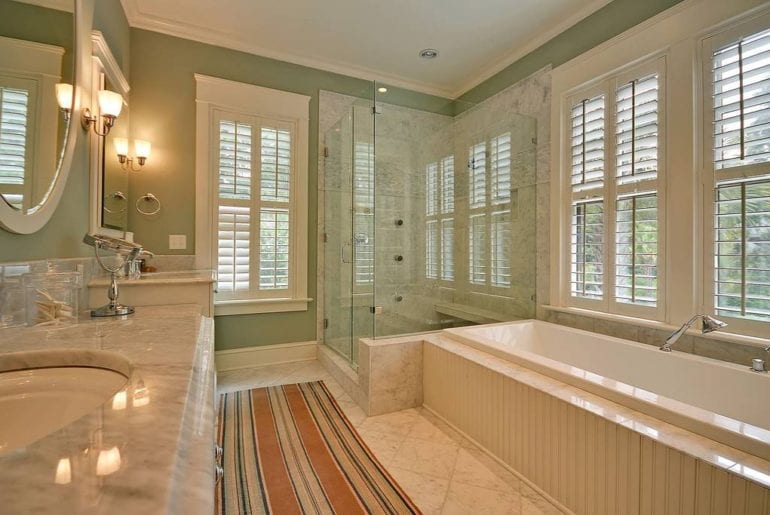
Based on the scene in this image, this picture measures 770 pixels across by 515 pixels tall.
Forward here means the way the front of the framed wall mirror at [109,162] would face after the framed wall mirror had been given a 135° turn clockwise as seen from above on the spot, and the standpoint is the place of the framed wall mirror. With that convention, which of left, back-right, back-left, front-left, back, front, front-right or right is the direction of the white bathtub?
left

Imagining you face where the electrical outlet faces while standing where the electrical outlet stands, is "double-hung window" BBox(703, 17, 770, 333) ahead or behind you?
ahead

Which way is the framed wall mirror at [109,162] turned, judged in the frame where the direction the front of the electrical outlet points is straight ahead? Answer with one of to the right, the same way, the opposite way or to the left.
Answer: to the left

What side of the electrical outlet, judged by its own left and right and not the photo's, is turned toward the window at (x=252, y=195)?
left

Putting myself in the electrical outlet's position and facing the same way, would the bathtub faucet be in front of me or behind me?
in front

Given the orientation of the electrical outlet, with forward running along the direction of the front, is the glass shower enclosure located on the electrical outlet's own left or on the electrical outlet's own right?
on the electrical outlet's own left

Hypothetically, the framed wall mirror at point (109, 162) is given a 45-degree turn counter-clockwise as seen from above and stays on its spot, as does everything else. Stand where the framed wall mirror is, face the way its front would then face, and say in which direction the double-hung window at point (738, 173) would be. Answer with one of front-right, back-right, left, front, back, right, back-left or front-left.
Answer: right

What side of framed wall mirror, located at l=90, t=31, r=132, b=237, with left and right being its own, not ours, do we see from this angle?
right

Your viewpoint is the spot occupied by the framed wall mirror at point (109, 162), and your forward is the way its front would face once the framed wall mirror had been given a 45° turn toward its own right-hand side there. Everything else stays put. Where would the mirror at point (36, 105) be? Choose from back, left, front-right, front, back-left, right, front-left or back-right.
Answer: front-right

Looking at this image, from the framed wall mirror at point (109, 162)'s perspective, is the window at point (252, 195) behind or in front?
in front

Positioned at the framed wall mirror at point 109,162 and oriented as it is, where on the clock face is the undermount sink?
The undermount sink is roughly at 3 o'clock from the framed wall mirror.

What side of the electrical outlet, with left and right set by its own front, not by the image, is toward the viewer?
front
